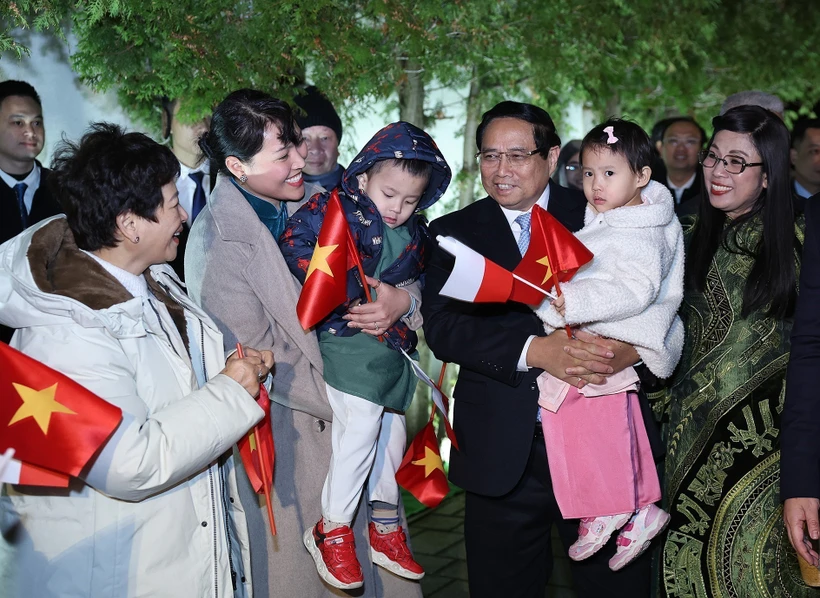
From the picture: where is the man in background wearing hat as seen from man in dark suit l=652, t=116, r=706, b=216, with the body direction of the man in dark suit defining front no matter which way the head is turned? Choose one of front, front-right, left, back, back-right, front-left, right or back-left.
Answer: front-right

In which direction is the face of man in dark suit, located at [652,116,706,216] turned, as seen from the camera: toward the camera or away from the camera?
toward the camera

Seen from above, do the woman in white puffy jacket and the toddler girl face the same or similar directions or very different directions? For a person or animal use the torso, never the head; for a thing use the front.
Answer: very different directions

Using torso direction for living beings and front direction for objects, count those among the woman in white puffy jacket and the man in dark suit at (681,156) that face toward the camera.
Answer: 1

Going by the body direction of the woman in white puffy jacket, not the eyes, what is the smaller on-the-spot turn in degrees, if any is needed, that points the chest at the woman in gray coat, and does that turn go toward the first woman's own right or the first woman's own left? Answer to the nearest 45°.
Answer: approximately 45° to the first woman's own left

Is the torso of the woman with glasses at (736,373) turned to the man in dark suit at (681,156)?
no

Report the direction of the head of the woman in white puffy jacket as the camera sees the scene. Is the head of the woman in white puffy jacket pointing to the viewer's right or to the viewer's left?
to the viewer's right

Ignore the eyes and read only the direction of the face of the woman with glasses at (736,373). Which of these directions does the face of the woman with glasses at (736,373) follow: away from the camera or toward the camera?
toward the camera

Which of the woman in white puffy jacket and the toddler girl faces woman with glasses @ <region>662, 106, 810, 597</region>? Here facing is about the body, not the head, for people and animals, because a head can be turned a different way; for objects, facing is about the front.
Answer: the woman in white puffy jacket

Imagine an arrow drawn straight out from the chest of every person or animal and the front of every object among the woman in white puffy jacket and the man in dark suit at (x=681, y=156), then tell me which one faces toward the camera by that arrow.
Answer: the man in dark suit

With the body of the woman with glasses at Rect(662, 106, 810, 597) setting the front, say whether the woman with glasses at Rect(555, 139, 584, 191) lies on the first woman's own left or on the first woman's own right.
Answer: on the first woman's own right

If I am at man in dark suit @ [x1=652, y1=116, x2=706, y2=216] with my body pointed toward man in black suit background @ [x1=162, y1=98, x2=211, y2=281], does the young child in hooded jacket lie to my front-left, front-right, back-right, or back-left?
front-left

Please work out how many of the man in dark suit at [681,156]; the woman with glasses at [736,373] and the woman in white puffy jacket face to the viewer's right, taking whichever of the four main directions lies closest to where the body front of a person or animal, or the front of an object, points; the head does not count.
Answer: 1

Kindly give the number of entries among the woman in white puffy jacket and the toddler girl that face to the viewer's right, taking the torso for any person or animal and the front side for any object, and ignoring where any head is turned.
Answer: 1

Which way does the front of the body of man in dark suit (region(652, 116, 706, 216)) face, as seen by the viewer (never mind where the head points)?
toward the camera

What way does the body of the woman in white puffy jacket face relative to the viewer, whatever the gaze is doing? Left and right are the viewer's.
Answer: facing to the right of the viewer

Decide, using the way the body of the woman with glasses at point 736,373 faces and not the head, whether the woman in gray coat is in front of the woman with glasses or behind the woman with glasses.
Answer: in front

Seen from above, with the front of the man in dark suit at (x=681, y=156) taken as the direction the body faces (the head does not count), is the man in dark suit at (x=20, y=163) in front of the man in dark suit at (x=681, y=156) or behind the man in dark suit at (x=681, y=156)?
in front

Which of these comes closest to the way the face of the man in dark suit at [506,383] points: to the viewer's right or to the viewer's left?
to the viewer's left
